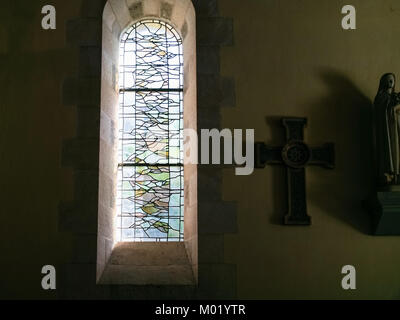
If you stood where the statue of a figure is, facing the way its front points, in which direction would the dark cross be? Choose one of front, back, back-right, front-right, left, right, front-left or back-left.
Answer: back-right

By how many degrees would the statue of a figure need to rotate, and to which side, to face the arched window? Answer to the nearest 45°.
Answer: approximately 135° to its right

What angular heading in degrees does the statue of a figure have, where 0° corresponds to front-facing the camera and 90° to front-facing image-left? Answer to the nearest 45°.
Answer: approximately 315°
